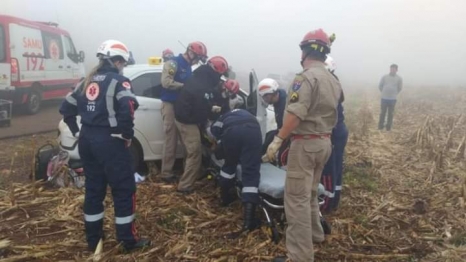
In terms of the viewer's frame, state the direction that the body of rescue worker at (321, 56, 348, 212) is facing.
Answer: to the viewer's left

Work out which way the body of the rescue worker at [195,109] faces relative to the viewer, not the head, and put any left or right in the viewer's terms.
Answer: facing to the right of the viewer

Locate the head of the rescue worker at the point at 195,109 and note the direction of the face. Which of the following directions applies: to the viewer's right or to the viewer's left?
to the viewer's right

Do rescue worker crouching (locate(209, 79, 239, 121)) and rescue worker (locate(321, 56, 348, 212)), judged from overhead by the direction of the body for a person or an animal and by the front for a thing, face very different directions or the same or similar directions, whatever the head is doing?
very different directions

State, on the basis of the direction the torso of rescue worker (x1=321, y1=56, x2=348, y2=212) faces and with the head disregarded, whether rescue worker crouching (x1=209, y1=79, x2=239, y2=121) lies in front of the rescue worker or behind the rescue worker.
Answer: in front

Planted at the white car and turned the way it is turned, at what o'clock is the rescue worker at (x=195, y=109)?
The rescue worker is roughly at 3 o'clock from the white car.

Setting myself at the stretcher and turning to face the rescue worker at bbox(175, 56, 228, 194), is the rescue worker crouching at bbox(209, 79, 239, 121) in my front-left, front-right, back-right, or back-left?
front-right

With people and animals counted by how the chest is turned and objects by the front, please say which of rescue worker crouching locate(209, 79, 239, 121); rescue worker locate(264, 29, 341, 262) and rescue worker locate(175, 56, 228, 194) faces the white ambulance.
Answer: rescue worker locate(264, 29, 341, 262)

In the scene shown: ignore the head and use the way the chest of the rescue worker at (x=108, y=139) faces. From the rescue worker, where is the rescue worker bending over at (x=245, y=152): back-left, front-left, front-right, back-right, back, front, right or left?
front-right
